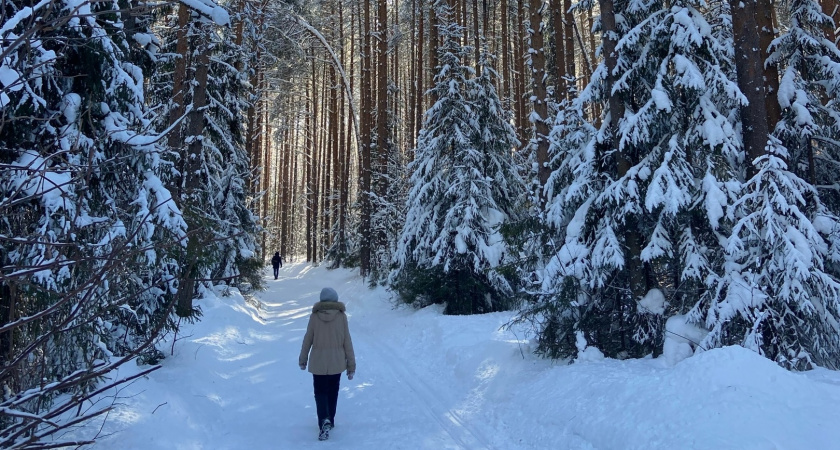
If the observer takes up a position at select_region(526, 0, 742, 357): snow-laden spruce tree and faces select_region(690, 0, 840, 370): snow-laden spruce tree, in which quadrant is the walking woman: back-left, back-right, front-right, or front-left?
back-right

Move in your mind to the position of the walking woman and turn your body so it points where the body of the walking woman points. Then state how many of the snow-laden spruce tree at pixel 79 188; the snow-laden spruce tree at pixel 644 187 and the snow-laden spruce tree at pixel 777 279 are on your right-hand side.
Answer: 2

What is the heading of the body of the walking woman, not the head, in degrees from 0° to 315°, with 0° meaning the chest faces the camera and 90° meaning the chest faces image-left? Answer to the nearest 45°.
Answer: approximately 180°

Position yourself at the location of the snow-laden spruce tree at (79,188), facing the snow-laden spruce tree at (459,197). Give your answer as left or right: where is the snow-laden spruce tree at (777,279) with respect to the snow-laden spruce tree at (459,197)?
right

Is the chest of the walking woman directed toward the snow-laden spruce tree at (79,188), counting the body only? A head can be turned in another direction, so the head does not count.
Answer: no

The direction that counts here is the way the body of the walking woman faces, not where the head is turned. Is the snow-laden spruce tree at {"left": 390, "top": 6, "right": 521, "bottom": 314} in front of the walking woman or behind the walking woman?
in front

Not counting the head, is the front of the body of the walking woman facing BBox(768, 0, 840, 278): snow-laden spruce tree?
no

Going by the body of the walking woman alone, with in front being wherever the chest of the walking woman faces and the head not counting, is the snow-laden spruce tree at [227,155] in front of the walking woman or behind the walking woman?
in front

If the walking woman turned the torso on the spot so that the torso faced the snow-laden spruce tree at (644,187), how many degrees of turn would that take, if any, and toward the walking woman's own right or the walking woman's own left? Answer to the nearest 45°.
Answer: approximately 90° to the walking woman's own right

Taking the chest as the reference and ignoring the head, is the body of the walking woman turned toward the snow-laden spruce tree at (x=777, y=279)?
no
